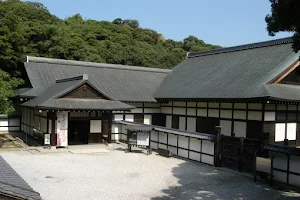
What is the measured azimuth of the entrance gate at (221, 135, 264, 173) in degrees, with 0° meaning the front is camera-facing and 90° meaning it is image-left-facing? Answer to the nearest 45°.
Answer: approximately 45°

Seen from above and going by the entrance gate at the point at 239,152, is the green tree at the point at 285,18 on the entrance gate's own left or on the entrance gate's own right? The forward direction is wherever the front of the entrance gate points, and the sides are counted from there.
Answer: on the entrance gate's own left
